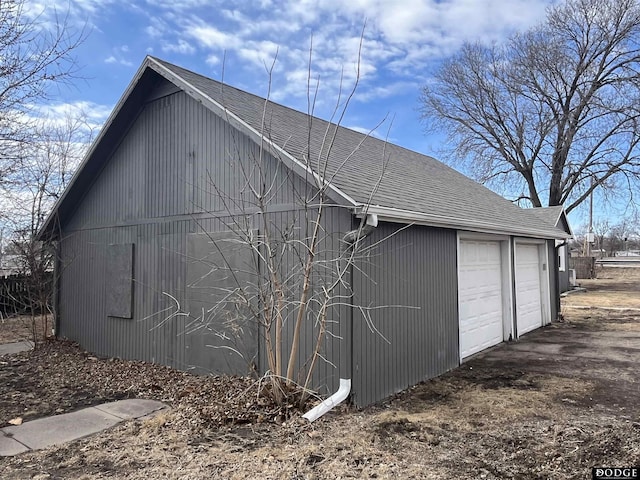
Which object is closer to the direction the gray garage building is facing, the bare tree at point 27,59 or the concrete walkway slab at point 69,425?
the concrete walkway slab

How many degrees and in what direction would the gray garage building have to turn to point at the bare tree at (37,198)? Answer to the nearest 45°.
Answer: approximately 180°

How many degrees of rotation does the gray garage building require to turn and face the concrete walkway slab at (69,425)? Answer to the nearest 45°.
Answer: approximately 90° to its right

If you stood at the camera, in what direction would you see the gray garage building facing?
facing the viewer and to the right of the viewer

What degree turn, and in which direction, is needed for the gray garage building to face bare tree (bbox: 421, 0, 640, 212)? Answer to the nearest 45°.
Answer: approximately 90° to its left

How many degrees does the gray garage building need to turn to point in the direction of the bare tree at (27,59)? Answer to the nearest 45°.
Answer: approximately 135° to its right
